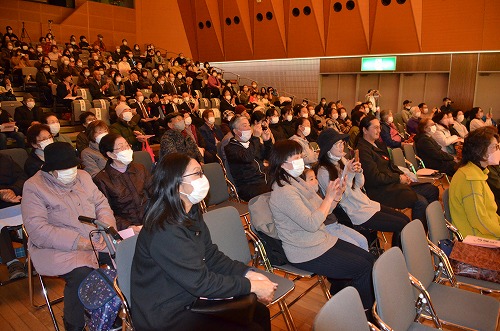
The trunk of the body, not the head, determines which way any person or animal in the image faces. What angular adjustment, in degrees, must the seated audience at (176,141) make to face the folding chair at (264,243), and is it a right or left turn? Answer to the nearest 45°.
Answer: approximately 45° to their right

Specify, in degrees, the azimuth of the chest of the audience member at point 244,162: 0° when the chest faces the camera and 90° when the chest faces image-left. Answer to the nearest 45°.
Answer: approximately 315°

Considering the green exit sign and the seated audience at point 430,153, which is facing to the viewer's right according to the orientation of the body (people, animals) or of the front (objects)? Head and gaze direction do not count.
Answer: the seated audience

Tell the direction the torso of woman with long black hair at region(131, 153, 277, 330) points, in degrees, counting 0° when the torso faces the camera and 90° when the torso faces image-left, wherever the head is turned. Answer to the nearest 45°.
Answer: approximately 270°

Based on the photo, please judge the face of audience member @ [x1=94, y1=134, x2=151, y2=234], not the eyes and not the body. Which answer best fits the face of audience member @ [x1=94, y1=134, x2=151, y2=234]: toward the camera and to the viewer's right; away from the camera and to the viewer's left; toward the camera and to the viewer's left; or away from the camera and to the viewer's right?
toward the camera and to the viewer's right

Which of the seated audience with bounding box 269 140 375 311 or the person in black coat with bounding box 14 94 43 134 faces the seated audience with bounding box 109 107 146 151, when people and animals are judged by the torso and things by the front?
the person in black coat with bounding box 14 94 43 134

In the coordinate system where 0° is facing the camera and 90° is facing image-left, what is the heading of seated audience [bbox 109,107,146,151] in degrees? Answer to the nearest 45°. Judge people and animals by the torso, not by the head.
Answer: approximately 315°

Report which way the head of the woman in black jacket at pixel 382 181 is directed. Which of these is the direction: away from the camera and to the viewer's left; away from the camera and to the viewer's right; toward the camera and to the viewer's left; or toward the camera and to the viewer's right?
toward the camera and to the viewer's right
